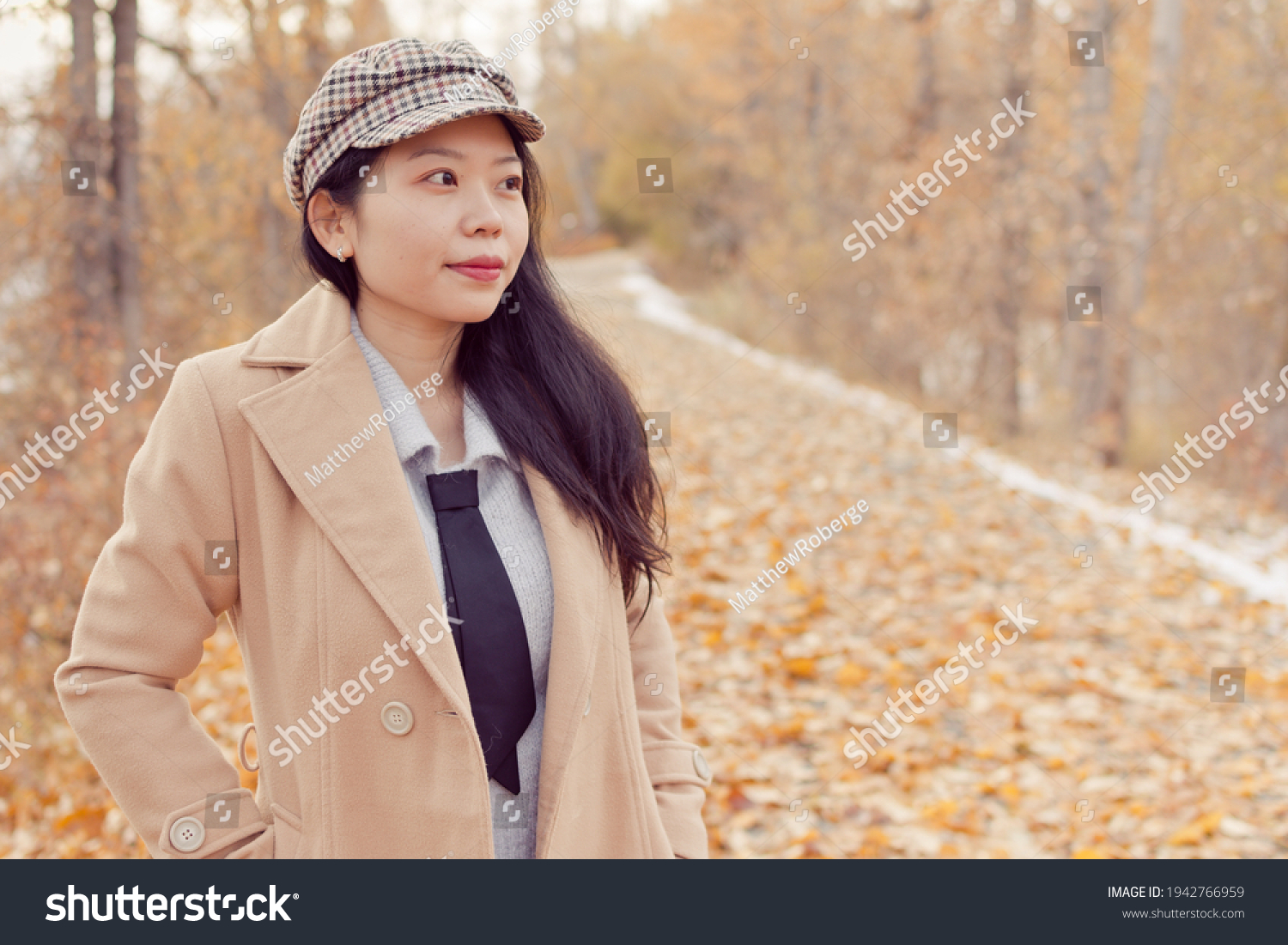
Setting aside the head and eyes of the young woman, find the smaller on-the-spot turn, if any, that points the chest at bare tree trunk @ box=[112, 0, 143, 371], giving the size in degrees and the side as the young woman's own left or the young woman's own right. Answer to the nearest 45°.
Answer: approximately 135° to the young woman's own left

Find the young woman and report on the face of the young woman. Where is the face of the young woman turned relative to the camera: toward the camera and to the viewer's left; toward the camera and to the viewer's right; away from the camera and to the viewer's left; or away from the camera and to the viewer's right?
toward the camera and to the viewer's right

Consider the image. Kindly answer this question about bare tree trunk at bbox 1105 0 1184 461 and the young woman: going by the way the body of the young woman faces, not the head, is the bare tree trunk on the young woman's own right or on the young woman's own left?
on the young woman's own left

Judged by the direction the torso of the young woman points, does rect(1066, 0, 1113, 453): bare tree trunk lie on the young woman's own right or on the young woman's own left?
on the young woman's own left

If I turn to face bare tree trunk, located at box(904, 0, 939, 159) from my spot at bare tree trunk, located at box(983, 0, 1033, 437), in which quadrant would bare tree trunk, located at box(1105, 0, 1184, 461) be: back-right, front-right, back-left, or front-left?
back-right

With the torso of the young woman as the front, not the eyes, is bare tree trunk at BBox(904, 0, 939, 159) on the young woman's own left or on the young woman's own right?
on the young woman's own left

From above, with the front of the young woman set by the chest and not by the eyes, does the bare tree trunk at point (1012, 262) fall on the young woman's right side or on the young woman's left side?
on the young woman's left side

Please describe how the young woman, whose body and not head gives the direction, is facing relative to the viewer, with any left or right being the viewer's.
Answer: facing the viewer and to the right of the viewer

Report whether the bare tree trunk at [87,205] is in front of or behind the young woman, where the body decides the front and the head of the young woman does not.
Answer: behind
